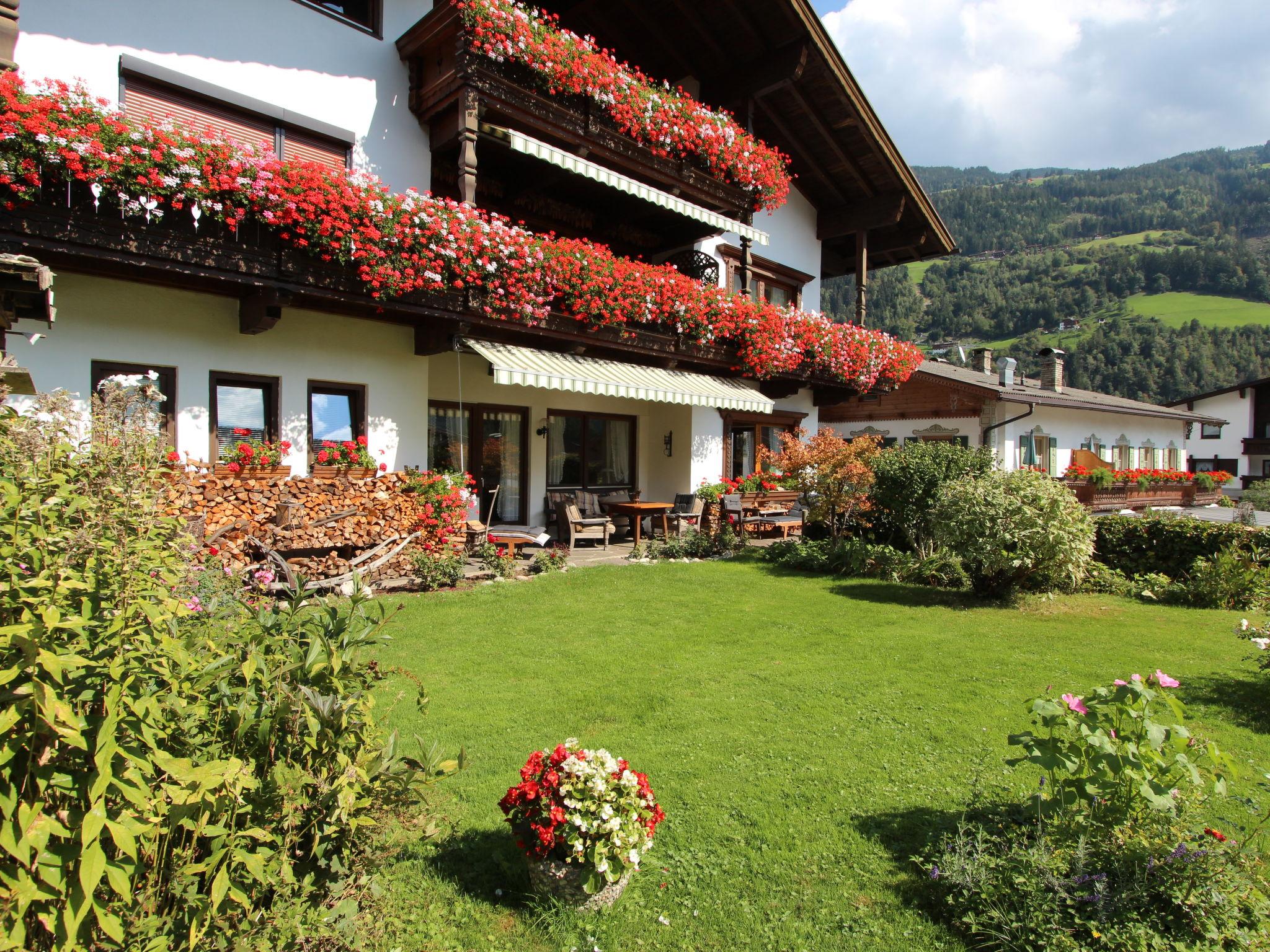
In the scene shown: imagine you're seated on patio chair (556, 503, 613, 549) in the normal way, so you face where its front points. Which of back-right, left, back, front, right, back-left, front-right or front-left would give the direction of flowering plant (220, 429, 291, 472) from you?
back-right

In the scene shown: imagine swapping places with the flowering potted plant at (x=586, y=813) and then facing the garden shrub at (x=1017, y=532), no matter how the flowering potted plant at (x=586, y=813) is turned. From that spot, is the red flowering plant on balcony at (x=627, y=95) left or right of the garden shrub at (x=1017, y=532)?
left

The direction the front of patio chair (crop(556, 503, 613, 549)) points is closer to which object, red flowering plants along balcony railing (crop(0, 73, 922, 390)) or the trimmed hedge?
the trimmed hedge

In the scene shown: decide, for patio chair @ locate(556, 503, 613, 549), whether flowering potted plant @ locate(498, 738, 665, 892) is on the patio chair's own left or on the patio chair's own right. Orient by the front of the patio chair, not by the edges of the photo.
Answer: on the patio chair's own right

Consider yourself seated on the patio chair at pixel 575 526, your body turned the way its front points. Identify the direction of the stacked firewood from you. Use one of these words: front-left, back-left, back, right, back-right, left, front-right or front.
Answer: back-right

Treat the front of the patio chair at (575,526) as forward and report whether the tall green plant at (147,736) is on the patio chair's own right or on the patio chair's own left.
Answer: on the patio chair's own right
